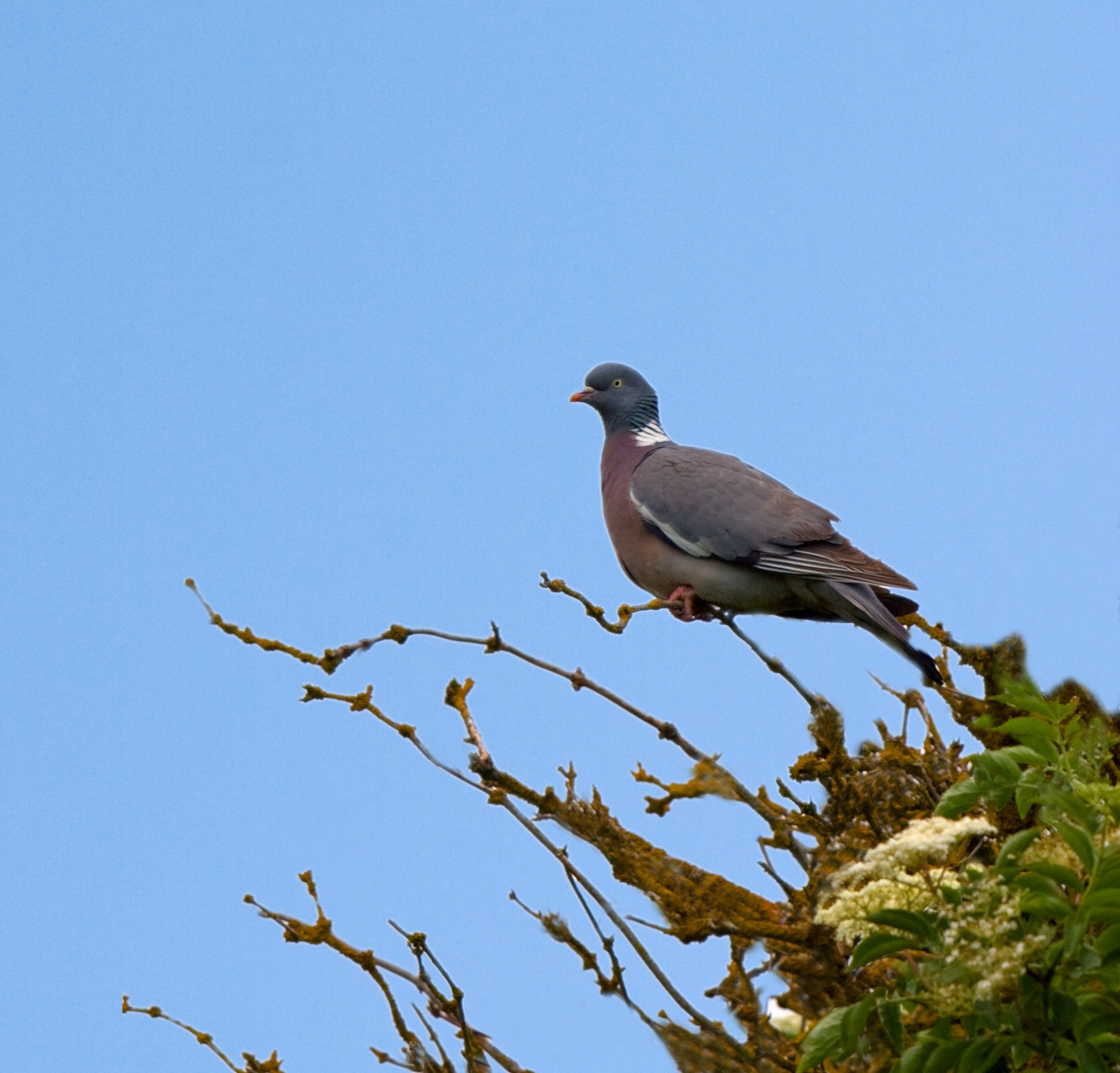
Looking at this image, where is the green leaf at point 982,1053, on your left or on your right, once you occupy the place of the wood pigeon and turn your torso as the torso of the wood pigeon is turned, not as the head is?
on your left

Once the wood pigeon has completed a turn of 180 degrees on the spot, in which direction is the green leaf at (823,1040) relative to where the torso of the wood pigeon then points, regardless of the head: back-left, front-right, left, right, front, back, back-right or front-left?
right

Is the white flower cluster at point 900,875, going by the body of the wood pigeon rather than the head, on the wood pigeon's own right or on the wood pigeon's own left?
on the wood pigeon's own left

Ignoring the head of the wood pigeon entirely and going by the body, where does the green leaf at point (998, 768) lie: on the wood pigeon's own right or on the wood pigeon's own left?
on the wood pigeon's own left

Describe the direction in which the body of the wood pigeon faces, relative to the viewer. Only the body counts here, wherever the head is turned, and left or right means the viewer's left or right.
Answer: facing to the left of the viewer

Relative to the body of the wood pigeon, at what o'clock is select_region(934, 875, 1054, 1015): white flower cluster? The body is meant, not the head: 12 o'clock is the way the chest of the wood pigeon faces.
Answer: The white flower cluster is roughly at 7 o'clock from the wood pigeon.

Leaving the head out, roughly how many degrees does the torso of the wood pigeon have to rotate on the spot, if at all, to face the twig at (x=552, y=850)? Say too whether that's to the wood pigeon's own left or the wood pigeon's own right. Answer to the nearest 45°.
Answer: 0° — it already faces it
